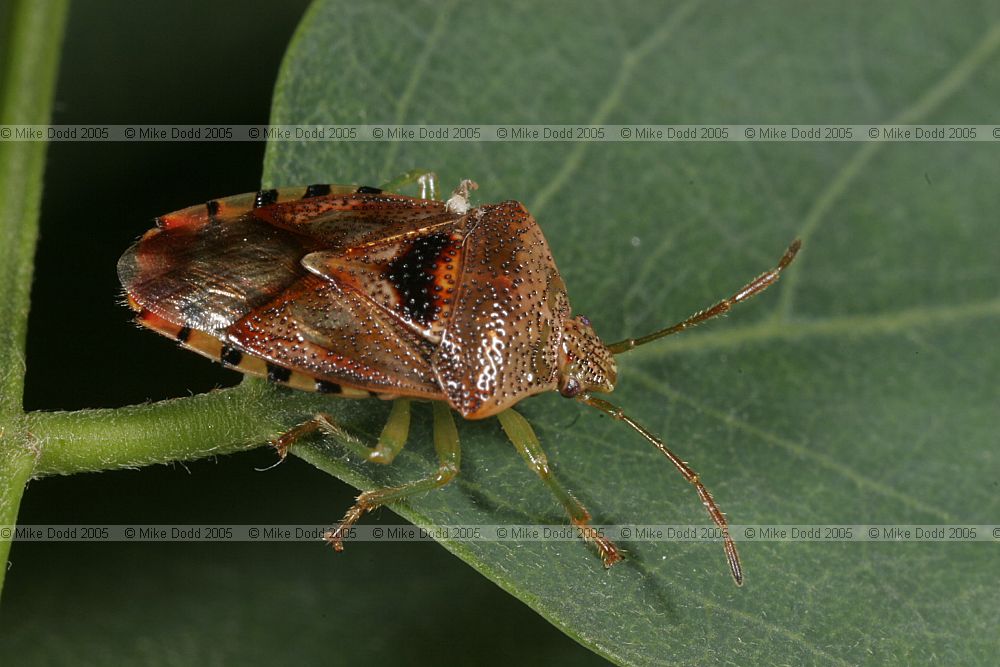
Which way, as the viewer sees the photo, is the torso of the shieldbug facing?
to the viewer's right

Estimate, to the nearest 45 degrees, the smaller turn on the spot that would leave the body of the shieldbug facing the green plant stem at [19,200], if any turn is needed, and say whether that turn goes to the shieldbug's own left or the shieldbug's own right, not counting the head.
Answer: approximately 180°
